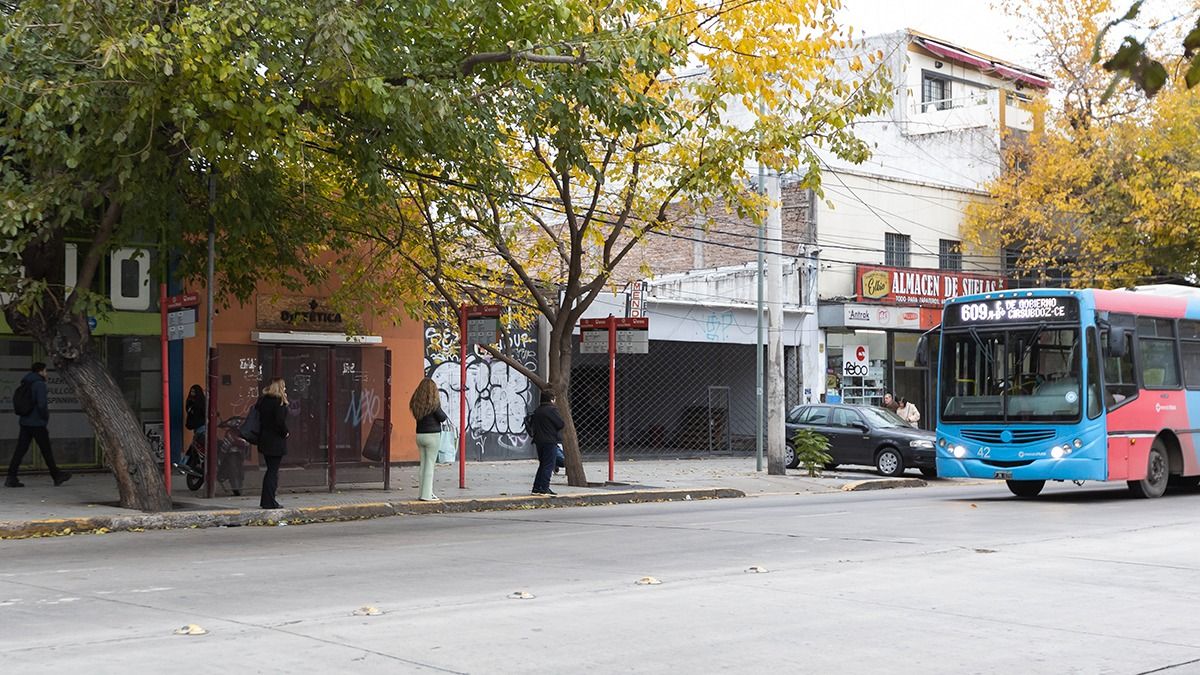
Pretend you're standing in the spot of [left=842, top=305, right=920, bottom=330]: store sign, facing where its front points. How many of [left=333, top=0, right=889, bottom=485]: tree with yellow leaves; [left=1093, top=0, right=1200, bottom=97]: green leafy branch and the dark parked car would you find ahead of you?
3

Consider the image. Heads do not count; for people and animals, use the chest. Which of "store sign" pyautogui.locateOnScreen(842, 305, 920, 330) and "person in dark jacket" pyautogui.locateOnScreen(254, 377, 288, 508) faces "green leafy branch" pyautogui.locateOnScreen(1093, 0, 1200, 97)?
the store sign

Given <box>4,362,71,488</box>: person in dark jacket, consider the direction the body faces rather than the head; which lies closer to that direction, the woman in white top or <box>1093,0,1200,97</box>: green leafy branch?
the woman in white top

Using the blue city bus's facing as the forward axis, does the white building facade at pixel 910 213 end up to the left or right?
on its right

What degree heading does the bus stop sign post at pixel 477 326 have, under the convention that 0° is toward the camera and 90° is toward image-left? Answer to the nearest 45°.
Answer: approximately 0°

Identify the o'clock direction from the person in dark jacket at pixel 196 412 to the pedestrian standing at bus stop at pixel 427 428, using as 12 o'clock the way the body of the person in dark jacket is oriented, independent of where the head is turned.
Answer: The pedestrian standing at bus stop is roughly at 9 o'clock from the person in dark jacket.

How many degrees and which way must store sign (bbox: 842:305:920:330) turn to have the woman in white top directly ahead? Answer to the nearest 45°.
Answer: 0° — it already faces them

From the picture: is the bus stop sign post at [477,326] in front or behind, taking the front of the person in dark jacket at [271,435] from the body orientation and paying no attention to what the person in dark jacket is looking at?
in front
